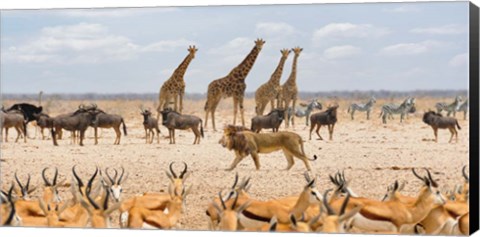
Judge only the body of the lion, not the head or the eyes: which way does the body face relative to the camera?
to the viewer's left

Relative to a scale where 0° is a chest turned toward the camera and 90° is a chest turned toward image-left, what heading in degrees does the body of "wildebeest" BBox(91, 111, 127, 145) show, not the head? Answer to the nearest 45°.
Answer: approximately 90°

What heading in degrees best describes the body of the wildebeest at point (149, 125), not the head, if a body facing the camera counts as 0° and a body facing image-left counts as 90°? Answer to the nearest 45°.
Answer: approximately 45°

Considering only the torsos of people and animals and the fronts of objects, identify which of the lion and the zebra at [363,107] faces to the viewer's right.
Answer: the zebra

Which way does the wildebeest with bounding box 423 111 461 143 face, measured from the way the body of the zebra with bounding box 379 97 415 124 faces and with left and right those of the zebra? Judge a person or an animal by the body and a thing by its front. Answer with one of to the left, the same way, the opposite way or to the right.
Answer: the opposite way

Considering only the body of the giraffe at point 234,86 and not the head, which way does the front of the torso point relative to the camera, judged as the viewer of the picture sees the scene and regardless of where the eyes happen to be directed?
to the viewer's right

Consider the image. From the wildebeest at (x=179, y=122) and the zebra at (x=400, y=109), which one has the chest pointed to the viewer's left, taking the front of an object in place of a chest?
the wildebeest

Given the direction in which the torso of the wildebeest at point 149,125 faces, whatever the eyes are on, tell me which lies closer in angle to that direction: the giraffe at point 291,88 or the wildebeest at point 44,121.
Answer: the wildebeest

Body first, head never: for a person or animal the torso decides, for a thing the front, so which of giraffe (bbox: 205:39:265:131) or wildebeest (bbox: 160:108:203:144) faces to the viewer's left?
the wildebeest

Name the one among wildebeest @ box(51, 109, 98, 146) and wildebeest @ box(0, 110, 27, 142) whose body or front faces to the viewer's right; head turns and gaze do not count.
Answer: wildebeest @ box(51, 109, 98, 146)

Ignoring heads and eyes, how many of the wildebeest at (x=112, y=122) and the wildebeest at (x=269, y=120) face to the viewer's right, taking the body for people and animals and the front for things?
1
